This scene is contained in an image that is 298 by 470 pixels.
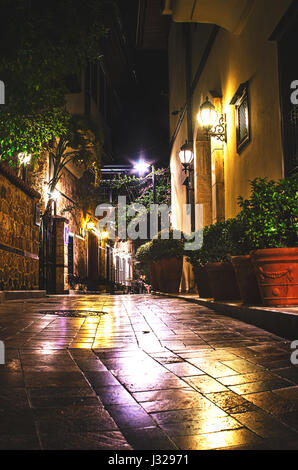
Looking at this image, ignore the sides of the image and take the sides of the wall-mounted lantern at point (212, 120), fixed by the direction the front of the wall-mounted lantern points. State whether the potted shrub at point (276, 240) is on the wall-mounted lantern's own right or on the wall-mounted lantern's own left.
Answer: on the wall-mounted lantern's own left

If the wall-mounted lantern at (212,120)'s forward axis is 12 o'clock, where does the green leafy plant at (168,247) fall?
The green leafy plant is roughly at 2 o'clock from the wall-mounted lantern.

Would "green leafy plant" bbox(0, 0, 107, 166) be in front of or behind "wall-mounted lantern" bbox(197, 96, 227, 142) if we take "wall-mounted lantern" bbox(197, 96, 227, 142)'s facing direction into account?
in front

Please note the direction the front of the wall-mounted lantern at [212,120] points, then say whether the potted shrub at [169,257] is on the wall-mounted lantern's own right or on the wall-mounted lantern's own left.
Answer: on the wall-mounted lantern's own right

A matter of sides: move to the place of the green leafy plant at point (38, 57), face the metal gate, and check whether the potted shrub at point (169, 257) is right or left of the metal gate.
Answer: right

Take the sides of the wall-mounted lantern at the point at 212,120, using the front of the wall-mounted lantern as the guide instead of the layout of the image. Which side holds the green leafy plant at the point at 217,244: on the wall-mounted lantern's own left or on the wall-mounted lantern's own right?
on the wall-mounted lantern's own left

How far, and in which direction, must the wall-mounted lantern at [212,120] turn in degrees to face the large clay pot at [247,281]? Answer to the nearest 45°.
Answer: approximately 90° to its left

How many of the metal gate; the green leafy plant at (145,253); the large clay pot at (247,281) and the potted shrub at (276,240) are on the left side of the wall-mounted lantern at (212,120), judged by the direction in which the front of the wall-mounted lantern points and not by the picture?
2

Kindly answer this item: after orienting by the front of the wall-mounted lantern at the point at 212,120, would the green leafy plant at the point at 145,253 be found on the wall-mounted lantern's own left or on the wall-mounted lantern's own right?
on the wall-mounted lantern's own right

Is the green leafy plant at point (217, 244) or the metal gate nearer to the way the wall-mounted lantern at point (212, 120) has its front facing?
the metal gate

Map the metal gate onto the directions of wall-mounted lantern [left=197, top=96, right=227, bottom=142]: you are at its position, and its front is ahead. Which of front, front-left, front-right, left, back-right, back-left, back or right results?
front-right

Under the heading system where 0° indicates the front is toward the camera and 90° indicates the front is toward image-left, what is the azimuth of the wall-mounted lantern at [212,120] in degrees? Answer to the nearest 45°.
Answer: approximately 90°
